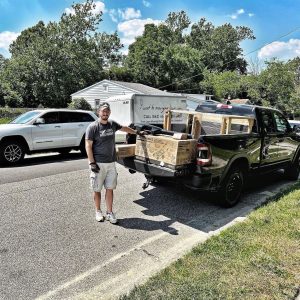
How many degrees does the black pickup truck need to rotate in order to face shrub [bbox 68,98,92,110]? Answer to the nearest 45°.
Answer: approximately 90° to its left

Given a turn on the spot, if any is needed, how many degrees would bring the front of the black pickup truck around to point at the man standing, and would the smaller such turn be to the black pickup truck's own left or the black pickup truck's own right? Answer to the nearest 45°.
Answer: approximately 180°

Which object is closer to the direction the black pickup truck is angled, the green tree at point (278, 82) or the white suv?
the green tree

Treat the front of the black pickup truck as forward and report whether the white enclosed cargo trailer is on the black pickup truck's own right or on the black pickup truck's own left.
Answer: on the black pickup truck's own left

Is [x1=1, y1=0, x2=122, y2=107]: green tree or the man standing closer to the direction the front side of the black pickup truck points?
the green tree

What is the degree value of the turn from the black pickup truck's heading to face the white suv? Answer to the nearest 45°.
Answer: approximately 90° to its left

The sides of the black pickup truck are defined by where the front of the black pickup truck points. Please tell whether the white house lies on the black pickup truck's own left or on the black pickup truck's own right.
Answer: on the black pickup truck's own left

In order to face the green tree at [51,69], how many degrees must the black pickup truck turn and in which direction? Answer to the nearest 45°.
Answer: approximately 90° to its left

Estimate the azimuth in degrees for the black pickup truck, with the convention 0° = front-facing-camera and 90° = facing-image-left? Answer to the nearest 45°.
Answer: approximately 225°

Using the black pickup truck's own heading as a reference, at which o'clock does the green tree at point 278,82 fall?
The green tree is roughly at 11 o'clock from the black pickup truck.
